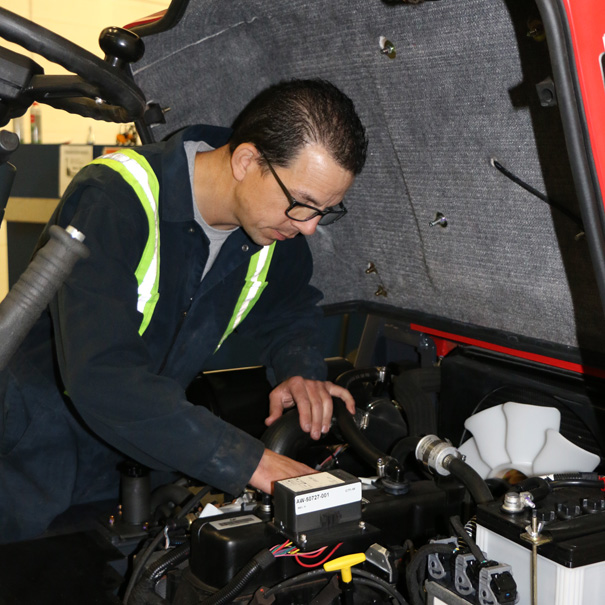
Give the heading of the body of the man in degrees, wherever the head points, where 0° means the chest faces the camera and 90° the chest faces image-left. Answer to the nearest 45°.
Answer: approximately 315°

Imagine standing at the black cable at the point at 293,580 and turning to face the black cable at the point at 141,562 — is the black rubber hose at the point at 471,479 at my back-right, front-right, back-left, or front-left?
back-right
